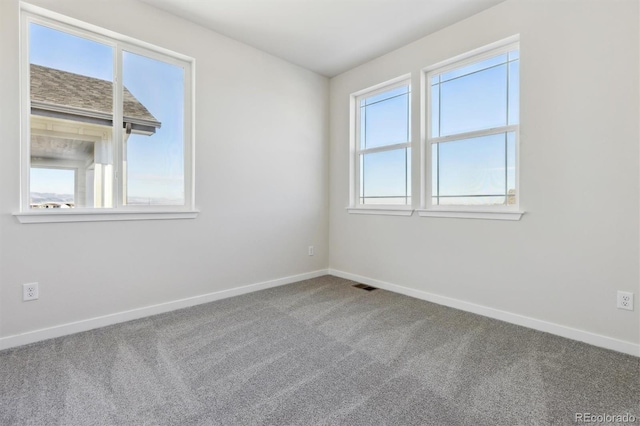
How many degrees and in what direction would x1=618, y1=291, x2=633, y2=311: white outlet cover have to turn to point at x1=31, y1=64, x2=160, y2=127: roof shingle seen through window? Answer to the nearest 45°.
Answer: approximately 45° to its right

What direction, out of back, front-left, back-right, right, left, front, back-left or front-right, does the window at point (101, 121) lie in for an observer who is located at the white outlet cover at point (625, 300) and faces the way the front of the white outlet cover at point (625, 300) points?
front-right

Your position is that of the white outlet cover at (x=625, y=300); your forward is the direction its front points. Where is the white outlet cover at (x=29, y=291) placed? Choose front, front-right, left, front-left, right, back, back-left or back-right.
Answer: front-right

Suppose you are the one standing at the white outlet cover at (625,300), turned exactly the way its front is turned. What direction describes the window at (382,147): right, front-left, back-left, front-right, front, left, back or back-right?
right

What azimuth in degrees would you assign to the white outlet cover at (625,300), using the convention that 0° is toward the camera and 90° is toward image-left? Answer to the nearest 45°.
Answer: approximately 0°

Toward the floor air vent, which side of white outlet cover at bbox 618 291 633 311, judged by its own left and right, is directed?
right
